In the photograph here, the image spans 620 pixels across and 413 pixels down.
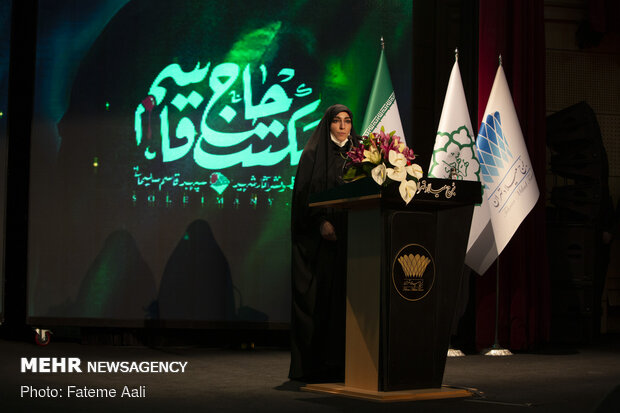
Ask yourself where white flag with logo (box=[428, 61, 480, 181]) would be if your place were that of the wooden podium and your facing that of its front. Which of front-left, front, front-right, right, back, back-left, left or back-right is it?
back-left

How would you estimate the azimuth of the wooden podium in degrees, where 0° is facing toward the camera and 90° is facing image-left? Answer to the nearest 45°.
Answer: approximately 315°

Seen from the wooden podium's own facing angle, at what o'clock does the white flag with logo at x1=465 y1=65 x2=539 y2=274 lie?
The white flag with logo is roughly at 8 o'clock from the wooden podium.

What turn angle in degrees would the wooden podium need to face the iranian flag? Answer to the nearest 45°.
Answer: approximately 135° to its left
